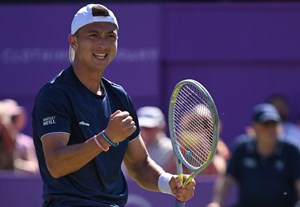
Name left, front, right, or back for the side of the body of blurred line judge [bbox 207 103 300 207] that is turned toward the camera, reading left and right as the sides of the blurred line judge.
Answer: front

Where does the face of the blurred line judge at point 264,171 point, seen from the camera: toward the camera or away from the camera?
toward the camera

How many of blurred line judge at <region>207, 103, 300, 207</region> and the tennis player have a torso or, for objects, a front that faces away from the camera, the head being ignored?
0

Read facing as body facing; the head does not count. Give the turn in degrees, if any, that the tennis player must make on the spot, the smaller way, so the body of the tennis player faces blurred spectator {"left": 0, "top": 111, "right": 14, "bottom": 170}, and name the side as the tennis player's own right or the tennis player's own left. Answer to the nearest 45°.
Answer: approximately 135° to the tennis player's own left

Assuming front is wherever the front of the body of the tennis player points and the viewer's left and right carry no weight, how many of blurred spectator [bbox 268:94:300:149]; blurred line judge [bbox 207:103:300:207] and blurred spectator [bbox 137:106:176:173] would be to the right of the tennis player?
0

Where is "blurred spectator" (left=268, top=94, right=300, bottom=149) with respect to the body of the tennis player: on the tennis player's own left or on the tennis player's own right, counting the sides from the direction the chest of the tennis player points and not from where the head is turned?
on the tennis player's own left

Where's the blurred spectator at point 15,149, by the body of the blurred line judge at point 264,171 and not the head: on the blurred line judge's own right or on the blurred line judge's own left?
on the blurred line judge's own right

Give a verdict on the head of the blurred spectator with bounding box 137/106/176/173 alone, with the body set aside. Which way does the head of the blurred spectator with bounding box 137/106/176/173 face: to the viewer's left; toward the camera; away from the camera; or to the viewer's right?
toward the camera

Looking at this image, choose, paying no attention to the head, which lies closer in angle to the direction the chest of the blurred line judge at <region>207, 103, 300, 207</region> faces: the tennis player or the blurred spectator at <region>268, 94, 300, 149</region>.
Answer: the tennis player

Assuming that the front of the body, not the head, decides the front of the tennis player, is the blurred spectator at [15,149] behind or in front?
behind

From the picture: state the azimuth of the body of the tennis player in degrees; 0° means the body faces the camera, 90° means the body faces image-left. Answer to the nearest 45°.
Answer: approximately 315°

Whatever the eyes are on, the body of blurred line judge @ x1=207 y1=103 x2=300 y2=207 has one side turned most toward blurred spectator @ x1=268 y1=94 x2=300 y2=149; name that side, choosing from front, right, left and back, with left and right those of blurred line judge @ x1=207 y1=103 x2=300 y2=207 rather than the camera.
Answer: back

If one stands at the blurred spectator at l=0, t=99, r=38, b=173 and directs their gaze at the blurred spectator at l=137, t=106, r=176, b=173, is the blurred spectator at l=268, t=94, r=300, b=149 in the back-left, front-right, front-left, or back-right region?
front-left
